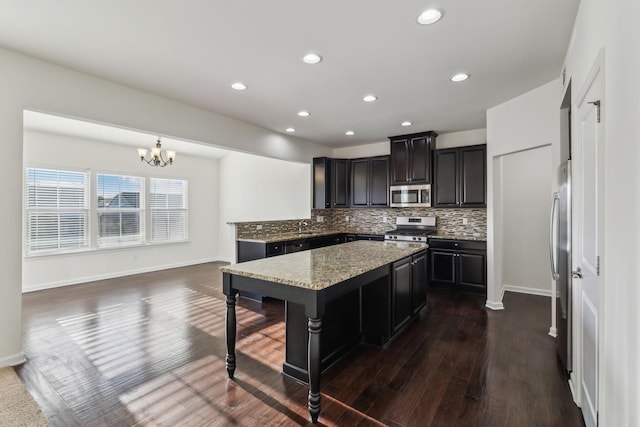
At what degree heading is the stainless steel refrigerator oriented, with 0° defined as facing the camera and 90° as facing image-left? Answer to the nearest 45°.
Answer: approximately 90°

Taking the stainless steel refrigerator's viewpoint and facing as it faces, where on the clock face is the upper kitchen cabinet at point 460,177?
The upper kitchen cabinet is roughly at 2 o'clock from the stainless steel refrigerator.

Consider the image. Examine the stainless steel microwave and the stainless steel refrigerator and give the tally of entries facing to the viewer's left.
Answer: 1

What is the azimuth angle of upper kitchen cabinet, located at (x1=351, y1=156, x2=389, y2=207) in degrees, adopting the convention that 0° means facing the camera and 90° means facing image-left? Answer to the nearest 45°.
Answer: approximately 45°

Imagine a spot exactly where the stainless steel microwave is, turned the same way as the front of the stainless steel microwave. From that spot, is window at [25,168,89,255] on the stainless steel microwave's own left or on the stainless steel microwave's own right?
on the stainless steel microwave's own right

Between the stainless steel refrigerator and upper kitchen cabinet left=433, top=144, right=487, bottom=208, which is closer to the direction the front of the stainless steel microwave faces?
the stainless steel refrigerator

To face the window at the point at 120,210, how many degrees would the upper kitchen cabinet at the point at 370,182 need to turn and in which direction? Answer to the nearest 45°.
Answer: approximately 45° to its right

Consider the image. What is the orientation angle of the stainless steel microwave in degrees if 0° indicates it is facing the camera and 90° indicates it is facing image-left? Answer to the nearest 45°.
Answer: approximately 0°

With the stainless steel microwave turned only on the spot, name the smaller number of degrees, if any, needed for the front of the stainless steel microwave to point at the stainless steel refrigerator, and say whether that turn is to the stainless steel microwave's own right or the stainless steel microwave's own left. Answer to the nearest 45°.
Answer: approximately 45° to the stainless steel microwave's own left

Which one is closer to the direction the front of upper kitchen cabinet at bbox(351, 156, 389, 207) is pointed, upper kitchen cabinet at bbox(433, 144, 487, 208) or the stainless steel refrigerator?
the stainless steel refrigerator
